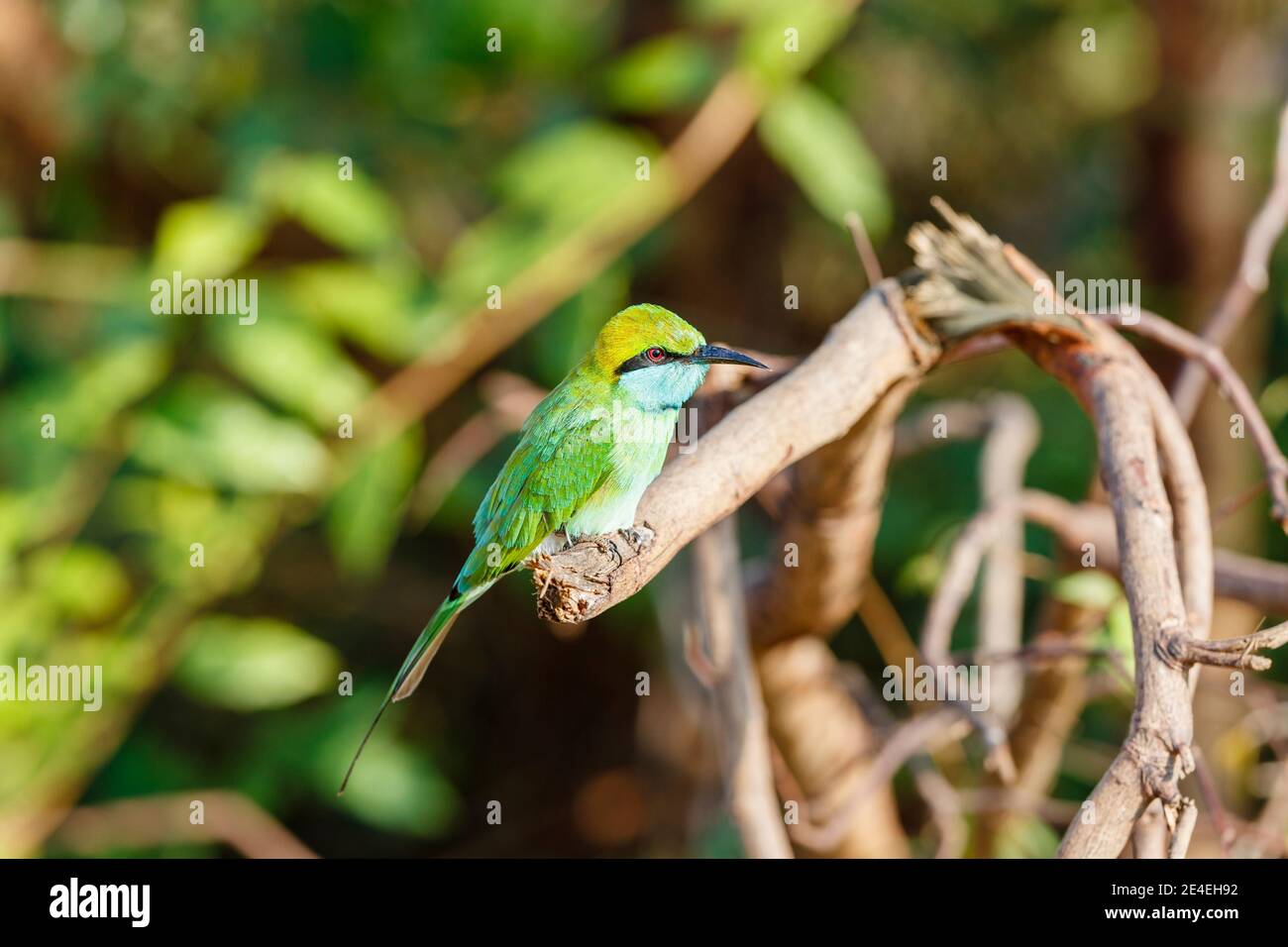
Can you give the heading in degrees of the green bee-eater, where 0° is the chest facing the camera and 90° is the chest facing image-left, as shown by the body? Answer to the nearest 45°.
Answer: approximately 270°

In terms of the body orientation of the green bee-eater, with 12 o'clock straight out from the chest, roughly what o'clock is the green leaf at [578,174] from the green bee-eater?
The green leaf is roughly at 9 o'clock from the green bee-eater.

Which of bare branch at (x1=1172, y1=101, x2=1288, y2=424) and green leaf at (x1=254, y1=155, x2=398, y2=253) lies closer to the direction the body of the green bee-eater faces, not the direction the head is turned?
the bare branch

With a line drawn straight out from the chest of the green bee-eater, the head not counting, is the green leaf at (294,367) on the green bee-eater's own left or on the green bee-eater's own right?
on the green bee-eater's own left

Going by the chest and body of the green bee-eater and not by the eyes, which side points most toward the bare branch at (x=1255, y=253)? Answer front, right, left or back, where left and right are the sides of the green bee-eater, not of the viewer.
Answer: front
